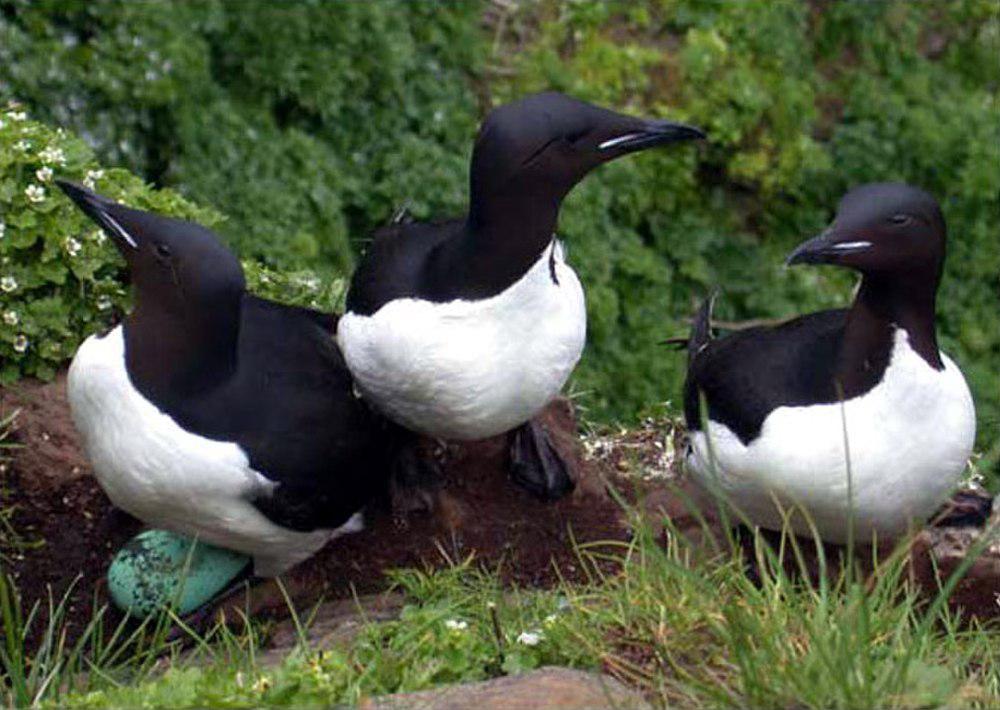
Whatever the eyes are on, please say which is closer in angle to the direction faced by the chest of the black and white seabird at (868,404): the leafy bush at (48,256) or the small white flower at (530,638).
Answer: the small white flower

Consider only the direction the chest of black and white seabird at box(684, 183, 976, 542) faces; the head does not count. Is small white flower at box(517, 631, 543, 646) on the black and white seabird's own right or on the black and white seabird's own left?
on the black and white seabird's own right

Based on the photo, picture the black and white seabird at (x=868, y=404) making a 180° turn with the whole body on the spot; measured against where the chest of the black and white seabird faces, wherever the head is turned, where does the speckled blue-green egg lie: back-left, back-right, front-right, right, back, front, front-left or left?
front-left

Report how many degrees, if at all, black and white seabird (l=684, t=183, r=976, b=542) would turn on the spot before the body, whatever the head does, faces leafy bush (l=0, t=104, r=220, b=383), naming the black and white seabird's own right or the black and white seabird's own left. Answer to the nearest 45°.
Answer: approximately 135° to the black and white seabird's own right

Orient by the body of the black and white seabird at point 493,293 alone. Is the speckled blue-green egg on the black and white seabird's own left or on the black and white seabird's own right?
on the black and white seabird's own right

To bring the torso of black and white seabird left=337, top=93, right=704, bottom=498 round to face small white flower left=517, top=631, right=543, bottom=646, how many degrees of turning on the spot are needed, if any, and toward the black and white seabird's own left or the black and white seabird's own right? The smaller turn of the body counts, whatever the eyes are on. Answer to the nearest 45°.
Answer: approximately 45° to the black and white seabird's own right

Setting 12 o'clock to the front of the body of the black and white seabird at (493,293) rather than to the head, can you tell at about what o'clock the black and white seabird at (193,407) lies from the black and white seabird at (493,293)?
the black and white seabird at (193,407) is roughly at 4 o'clock from the black and white seabird at (493,293).

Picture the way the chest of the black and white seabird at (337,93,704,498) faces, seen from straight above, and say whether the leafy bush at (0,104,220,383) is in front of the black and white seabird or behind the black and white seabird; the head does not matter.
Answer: behind

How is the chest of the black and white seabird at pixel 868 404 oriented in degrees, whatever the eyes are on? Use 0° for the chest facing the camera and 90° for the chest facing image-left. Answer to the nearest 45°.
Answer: approximately 315°

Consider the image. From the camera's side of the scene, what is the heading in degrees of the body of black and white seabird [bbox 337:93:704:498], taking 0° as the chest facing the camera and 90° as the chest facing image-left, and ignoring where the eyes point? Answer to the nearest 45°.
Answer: approximately 315°

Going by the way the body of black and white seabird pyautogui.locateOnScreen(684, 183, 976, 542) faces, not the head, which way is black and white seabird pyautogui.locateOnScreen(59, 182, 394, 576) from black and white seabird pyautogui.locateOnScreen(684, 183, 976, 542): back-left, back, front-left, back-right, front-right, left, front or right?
back-right

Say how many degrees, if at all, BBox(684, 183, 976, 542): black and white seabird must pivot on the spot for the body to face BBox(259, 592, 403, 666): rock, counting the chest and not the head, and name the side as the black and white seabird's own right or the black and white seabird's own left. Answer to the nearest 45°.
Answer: approximately 135° to the black and white seabird's own right

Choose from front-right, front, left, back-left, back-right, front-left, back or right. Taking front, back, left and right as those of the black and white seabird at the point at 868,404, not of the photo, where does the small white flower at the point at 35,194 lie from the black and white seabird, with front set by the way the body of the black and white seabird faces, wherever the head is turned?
back-right

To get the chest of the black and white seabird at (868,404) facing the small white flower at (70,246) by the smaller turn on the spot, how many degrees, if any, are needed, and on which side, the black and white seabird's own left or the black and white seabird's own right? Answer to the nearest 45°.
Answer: approximately 135° to the black and white seabird's own right
